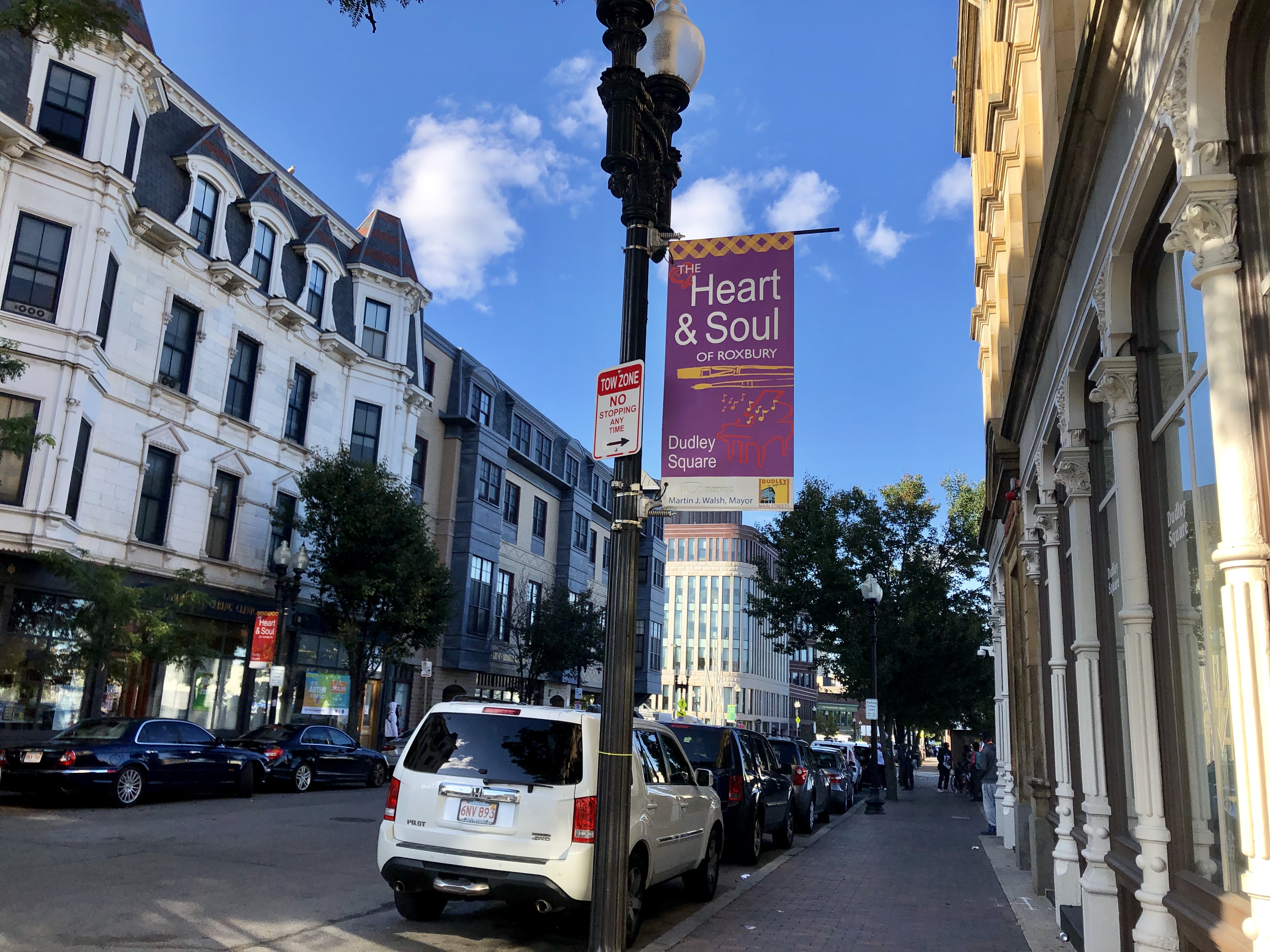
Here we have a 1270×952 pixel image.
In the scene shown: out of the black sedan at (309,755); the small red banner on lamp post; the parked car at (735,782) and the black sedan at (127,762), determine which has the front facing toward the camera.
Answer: the small red banner on lamp post

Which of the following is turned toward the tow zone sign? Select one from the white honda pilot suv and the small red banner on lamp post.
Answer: the small red banner on lamp post

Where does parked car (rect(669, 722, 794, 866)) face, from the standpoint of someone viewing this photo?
facing away from the viewer and to the right of the viewer

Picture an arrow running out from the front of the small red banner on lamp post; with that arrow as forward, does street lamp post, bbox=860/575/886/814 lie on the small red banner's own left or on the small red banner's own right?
on the small red banner's own left

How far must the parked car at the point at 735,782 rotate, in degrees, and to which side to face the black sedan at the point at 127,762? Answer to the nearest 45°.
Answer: approximately 135° to its left

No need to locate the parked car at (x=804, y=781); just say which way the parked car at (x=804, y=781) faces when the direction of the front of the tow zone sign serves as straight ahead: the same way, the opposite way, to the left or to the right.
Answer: the opposite way

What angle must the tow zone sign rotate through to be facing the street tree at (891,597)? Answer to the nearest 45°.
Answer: approximately 135° to its right

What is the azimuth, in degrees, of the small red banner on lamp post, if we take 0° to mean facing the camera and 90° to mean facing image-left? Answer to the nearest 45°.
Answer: approximately 0°
